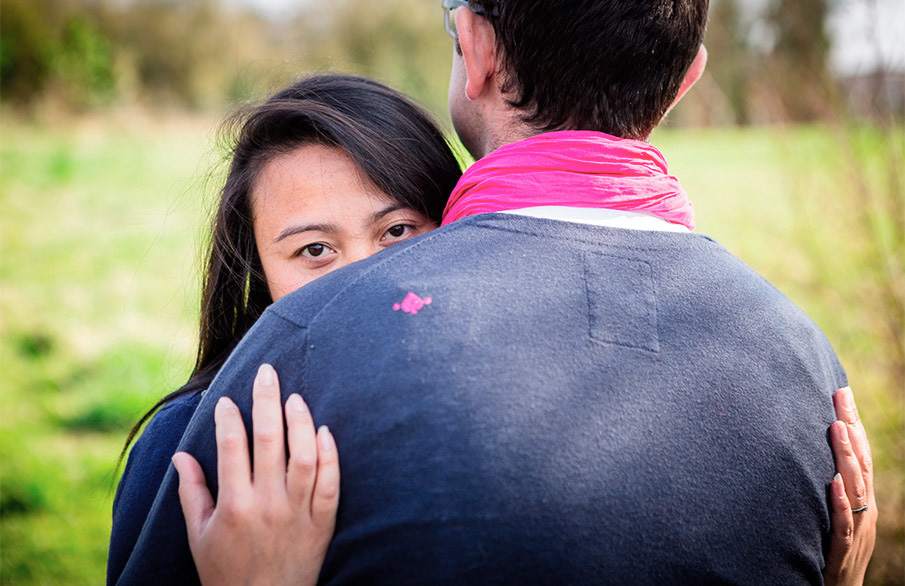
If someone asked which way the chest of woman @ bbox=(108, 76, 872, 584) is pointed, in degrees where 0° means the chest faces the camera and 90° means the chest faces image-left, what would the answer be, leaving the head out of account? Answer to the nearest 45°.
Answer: approximately 0°

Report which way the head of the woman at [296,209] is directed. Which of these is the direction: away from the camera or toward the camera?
toward the camera
